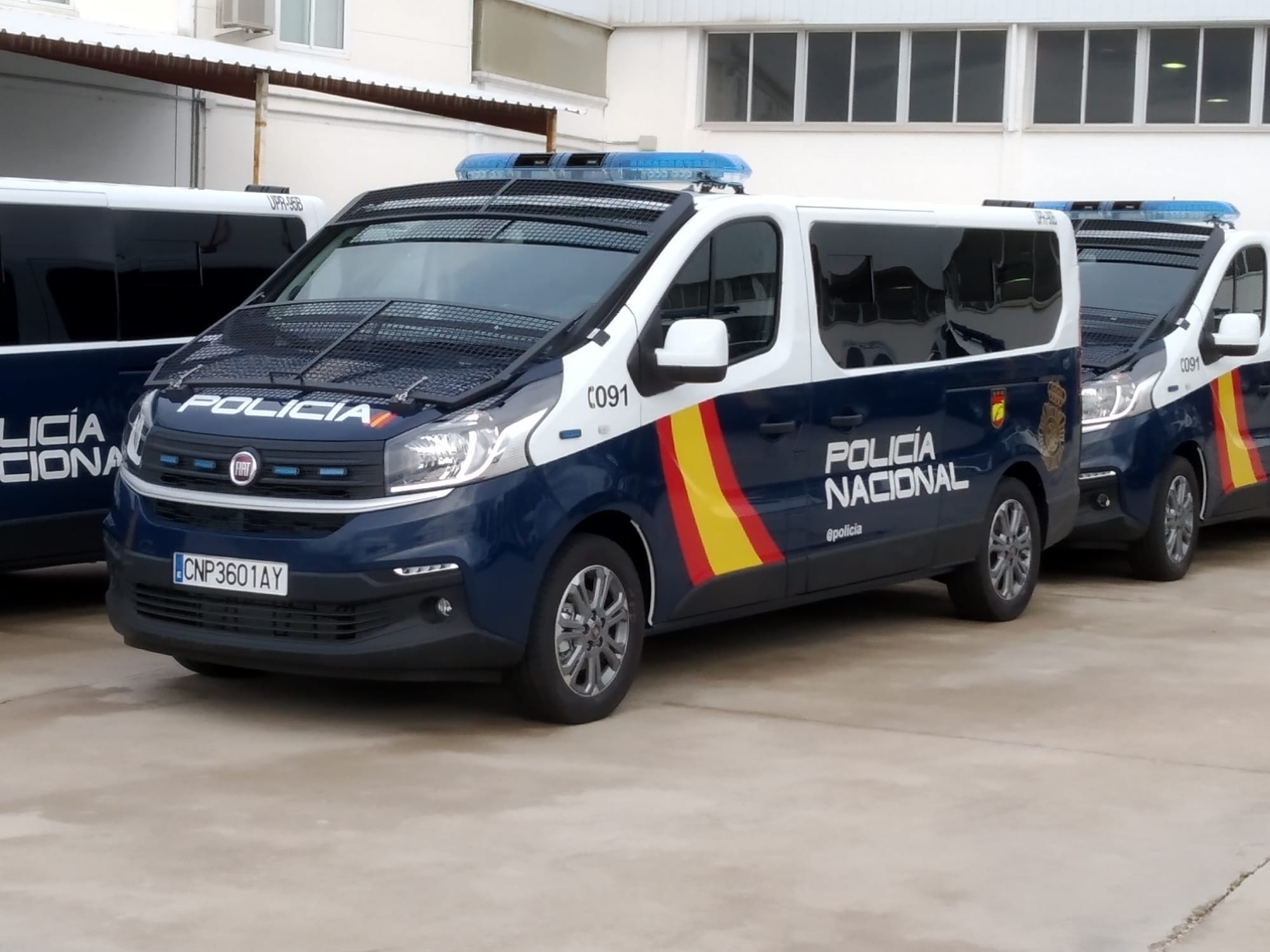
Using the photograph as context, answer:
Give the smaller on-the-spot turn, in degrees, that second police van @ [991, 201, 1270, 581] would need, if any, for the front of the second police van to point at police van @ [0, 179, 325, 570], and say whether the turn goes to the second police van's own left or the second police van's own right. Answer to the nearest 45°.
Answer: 0° — it already faces it

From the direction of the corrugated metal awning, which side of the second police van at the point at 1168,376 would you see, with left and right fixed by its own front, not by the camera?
right

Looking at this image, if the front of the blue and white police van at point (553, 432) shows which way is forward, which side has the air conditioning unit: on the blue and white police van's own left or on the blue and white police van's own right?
on the blue and white police van's own right

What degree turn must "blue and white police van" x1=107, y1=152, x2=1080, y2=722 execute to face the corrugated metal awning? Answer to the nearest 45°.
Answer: approximately 135° to its right

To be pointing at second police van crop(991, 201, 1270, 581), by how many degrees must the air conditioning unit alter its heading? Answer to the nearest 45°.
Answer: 0° — it already faces it

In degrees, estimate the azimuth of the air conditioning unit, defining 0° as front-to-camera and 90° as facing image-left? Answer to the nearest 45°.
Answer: approximately 315°

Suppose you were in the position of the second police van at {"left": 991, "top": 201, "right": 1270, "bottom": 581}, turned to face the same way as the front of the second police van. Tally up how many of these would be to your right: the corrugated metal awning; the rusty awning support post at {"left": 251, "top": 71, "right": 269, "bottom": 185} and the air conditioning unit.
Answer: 3

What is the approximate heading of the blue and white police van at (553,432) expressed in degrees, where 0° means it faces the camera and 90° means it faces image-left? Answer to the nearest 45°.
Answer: approximately 45°

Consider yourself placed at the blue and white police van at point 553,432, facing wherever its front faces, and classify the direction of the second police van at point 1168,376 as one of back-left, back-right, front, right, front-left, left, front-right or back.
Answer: back

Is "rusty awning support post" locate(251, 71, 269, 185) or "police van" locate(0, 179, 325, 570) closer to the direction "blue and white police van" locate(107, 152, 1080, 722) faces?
the police van

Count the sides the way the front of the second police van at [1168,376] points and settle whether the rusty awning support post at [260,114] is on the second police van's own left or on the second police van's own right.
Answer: on the second police van's own right
